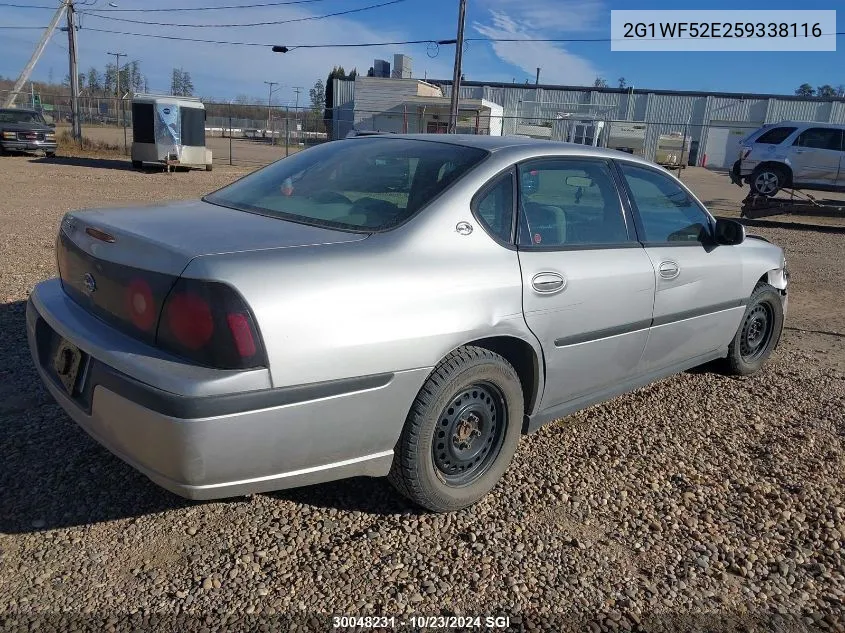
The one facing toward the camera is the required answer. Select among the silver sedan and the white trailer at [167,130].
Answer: the white trailer

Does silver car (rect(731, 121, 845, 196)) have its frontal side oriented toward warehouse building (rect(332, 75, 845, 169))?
no

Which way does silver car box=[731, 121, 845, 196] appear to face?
to the viewer's right

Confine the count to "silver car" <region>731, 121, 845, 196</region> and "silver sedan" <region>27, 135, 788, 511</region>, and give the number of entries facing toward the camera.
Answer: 0

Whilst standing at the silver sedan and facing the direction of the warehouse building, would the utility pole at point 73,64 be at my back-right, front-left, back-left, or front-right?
front-left

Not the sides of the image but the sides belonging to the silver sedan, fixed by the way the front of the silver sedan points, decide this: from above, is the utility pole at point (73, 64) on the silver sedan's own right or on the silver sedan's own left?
on the silver sedan's own left

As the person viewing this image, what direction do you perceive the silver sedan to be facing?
facing away from the viewer and to the right of the viewer

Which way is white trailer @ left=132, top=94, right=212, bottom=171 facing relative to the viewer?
toward the camera

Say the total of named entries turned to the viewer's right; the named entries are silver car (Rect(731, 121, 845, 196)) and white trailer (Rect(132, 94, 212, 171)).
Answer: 1

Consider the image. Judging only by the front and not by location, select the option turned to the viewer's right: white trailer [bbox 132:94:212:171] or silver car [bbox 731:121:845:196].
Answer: the silver car

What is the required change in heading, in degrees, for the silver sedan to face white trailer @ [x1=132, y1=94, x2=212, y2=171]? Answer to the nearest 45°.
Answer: approximately 45° to its left
